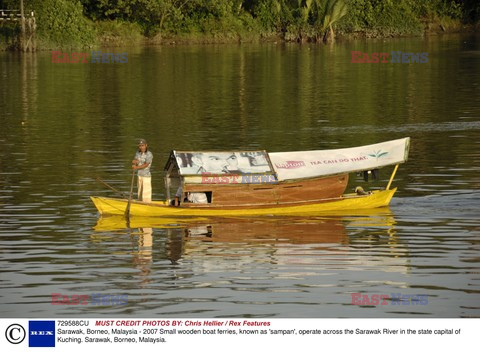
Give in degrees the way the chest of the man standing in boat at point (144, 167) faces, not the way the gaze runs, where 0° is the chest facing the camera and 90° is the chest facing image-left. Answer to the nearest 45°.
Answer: approximately 45°
